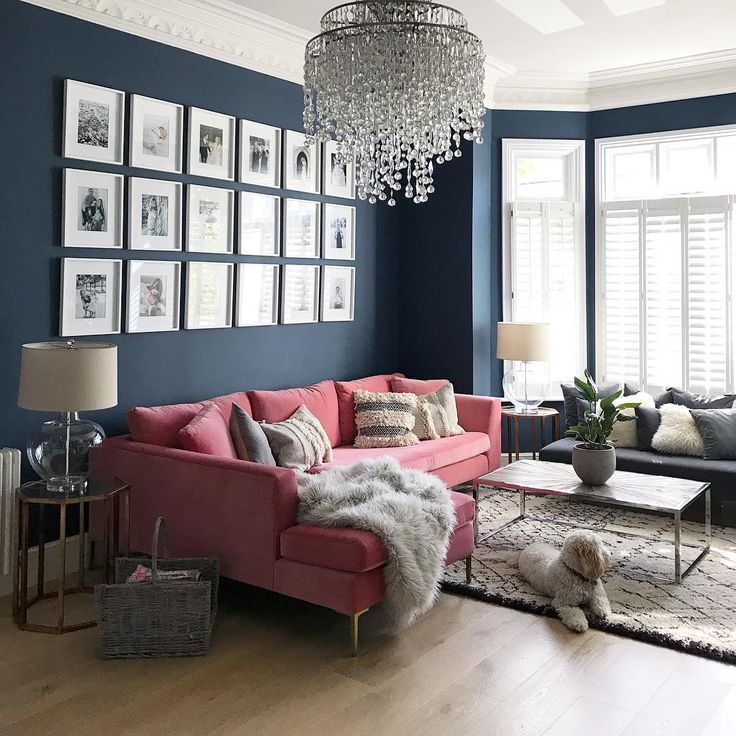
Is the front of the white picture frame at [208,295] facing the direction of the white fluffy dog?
yes

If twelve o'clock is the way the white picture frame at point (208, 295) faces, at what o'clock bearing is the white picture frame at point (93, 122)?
the white picture frame at point (93, 122) is roughly at 3 o'clock from the white picture frame at point (208, 295).

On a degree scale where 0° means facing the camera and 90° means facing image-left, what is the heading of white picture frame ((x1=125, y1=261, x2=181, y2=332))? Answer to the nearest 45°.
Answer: approximately 315°

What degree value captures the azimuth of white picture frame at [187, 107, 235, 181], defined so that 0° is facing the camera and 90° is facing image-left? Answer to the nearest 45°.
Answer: approximately 315°

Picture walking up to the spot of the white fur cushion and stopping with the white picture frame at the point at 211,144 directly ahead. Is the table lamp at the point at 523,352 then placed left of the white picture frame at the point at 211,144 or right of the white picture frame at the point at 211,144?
right

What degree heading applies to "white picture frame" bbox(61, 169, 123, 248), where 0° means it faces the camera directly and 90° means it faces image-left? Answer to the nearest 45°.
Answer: approximately 315°

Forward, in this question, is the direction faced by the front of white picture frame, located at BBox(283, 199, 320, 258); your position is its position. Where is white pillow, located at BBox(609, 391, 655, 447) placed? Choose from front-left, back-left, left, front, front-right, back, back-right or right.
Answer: front-left

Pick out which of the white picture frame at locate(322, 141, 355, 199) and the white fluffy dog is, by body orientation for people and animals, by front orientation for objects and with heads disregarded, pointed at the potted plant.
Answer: the white picture frame

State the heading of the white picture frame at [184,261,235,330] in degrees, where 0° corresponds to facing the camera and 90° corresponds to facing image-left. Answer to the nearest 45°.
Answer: approximately 315°

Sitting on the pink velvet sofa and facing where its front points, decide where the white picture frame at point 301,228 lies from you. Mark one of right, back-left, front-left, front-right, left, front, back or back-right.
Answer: back-left

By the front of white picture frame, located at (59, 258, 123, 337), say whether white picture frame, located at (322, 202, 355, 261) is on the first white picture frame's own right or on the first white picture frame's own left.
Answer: on the first white picture frame's own left

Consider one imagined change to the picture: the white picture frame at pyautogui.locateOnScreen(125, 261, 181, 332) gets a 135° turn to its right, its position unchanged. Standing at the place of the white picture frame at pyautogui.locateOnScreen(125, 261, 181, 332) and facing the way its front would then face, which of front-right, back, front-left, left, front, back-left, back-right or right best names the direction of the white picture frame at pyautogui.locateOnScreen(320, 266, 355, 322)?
back-right

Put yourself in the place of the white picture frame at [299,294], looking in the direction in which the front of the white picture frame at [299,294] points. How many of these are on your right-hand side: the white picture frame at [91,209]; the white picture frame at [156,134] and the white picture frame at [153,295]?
3
